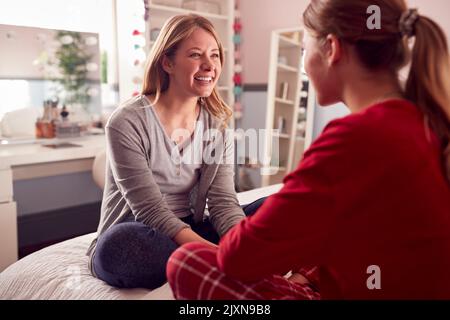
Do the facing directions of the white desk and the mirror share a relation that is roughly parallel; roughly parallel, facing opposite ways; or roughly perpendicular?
roughly parallel

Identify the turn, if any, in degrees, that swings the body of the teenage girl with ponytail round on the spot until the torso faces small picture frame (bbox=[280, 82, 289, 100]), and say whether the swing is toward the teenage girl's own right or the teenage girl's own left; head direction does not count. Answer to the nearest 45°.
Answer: approximately 45° to the teenage girl's own right

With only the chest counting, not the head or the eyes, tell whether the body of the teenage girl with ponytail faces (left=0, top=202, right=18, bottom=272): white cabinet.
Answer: yes

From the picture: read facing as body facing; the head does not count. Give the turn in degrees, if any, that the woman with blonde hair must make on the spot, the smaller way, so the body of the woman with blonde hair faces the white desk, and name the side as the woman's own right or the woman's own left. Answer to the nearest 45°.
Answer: approximately 180°

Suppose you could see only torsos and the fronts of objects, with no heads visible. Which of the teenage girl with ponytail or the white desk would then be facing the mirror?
the teenage girl with ponytail

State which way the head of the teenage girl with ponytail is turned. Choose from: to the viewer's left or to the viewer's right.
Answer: to the viewer's left

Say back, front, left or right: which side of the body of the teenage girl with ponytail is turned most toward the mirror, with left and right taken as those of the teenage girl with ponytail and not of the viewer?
front

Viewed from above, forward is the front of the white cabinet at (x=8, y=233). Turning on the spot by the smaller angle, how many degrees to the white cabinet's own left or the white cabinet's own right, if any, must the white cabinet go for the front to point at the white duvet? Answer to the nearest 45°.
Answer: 0° — it already faces it

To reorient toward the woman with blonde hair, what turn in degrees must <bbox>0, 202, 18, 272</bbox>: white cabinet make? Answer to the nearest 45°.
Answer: approximately 45° to its right

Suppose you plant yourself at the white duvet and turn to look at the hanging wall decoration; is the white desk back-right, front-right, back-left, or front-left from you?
front-left

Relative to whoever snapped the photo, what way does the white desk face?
facing the viewer and to the right of the viewer

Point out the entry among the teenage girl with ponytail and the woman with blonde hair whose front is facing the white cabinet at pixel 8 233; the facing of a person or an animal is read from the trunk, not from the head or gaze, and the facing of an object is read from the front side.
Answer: the teenage girl with ponytail

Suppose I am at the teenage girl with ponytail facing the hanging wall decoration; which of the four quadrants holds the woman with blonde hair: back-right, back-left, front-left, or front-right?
front-left
